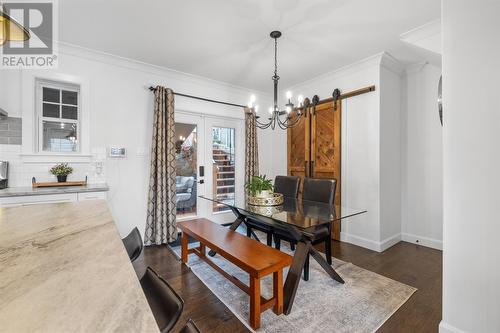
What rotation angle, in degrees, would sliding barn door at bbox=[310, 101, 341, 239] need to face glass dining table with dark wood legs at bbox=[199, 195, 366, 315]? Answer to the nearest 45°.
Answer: approximately 45° to its left

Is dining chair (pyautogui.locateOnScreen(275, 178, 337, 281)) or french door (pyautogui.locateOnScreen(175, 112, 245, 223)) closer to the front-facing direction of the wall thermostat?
the dining chair

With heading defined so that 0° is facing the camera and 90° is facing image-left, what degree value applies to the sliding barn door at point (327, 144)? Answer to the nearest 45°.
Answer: approximately 45°

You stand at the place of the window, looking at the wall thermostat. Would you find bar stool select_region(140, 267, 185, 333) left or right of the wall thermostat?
right

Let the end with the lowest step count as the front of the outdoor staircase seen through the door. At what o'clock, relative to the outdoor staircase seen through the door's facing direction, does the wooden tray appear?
The wooden tray is roughly at 2 o'clock from the outdoor staircase seen through the door.

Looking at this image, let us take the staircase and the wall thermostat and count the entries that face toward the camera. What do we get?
2

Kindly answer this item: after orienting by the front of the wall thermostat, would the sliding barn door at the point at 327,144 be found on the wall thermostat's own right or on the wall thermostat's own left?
on the wall thermostat's own left
